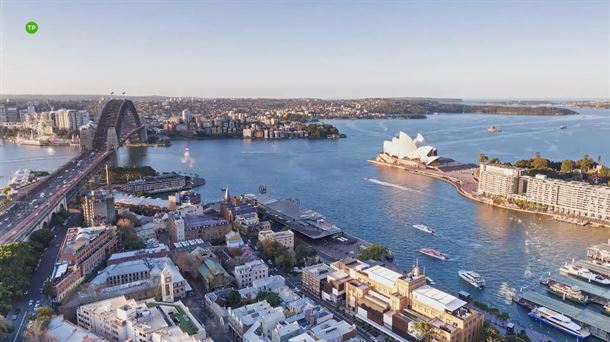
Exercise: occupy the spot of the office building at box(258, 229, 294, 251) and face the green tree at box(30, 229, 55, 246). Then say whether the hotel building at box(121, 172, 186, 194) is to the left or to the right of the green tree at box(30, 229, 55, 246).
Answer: right

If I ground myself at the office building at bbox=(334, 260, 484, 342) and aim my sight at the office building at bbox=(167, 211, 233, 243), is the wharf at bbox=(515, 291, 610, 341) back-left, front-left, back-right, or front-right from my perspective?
back-right
